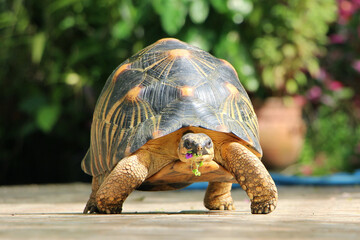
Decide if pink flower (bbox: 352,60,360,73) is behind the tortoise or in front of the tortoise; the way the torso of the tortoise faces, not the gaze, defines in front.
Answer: behind

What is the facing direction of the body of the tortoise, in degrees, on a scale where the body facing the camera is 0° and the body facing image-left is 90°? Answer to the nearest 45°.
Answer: approximately 0°

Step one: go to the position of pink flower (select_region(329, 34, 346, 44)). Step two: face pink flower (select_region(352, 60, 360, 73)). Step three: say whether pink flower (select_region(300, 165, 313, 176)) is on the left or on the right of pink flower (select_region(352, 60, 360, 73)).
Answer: right

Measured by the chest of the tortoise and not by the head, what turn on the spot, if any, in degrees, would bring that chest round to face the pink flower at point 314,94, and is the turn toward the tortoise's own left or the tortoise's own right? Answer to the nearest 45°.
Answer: approximately 180°

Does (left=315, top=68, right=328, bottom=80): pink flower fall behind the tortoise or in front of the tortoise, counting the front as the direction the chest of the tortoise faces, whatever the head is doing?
behind

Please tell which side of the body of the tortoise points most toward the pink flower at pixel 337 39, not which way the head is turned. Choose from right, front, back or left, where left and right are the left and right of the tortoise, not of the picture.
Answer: back

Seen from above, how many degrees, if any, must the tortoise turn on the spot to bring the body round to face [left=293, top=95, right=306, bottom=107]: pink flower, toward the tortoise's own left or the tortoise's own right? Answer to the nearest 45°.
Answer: approximately 180°
